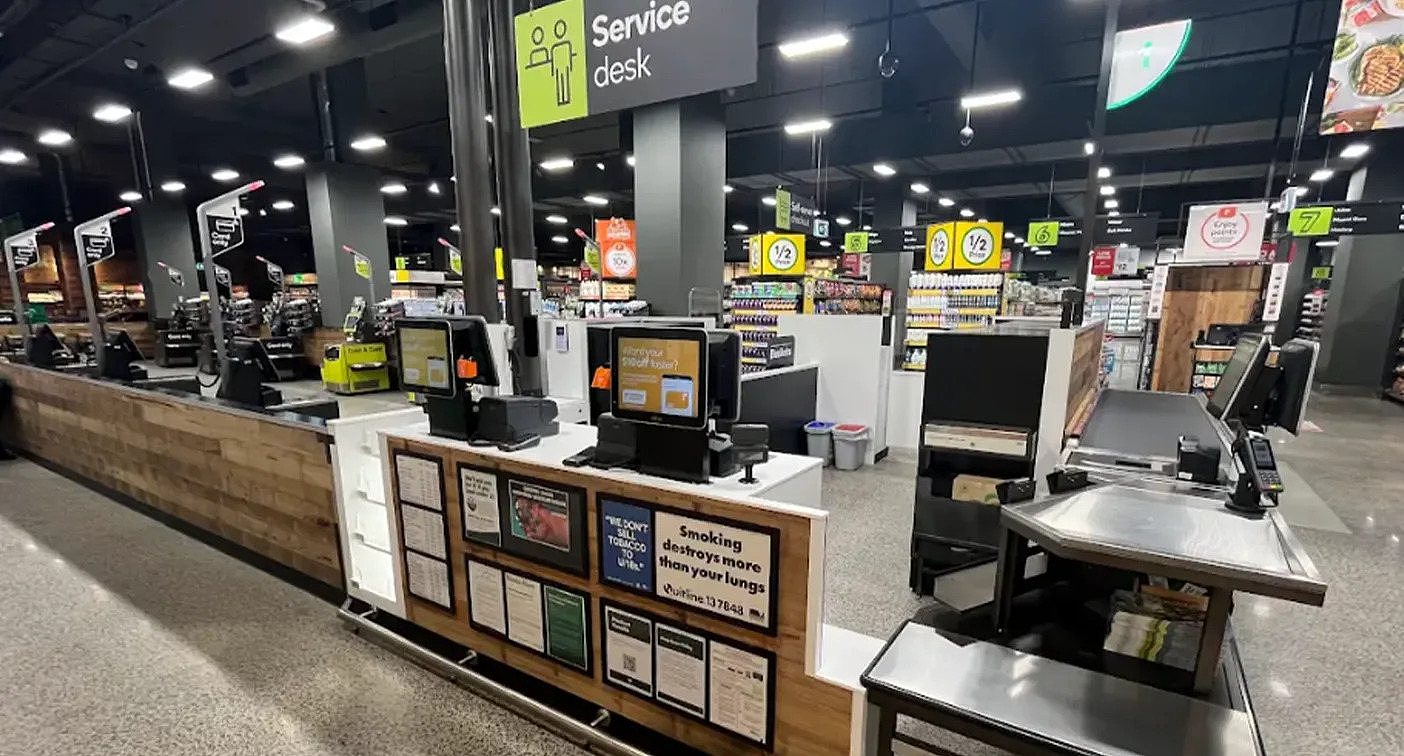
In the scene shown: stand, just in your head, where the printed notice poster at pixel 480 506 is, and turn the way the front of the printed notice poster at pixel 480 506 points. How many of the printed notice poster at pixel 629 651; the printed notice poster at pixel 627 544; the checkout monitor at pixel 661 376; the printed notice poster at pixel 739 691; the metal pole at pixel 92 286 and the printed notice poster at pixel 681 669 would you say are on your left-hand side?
5

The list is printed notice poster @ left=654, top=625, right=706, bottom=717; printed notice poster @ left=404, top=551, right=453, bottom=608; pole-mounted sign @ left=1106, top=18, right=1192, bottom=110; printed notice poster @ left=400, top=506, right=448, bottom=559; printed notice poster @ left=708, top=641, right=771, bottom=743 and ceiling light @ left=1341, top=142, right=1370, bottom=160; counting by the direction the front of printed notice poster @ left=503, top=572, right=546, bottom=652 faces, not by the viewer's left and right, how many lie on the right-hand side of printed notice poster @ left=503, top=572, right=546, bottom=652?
2

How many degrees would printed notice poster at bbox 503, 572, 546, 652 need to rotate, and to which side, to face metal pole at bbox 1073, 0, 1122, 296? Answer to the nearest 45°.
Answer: approximately 135° to its left

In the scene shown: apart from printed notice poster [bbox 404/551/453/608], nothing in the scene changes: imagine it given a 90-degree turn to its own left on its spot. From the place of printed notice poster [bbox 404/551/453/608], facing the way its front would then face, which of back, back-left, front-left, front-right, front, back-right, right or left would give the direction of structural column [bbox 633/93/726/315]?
left

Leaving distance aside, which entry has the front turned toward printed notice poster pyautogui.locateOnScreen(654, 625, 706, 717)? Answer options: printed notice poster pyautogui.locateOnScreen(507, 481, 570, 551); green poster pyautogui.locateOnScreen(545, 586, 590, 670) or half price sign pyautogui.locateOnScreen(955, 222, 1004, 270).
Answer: the half price sign

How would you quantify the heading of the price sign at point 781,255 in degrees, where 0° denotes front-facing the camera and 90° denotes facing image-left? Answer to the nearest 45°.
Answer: approximately 0°

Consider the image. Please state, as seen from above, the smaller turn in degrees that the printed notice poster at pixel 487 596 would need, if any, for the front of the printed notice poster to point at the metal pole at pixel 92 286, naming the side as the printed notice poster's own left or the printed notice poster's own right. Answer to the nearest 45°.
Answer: approximately 90° to the printed notice poster's own right

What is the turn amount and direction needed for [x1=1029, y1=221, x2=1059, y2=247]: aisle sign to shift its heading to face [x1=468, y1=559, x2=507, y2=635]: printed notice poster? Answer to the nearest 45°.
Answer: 0° — it already faces it

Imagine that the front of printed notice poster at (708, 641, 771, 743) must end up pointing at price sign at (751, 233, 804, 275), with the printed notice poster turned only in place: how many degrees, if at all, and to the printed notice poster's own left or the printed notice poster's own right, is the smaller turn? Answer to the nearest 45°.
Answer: approximately 135° to the printed notice poster's own right

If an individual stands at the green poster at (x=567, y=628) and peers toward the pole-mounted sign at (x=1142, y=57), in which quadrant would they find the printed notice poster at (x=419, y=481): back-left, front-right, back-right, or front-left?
back-left

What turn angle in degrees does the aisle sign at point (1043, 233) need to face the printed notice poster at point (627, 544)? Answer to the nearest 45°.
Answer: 0° — it already faces it

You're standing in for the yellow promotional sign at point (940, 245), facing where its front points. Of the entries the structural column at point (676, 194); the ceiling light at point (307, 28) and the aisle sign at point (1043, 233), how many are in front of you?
2
